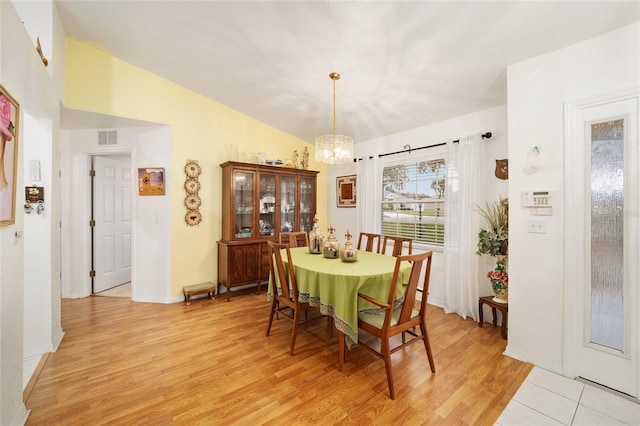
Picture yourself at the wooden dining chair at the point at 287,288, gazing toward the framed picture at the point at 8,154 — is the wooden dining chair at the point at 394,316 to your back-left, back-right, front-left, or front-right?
back-left

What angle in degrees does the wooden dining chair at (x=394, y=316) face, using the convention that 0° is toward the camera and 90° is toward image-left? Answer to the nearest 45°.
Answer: approximately 135°

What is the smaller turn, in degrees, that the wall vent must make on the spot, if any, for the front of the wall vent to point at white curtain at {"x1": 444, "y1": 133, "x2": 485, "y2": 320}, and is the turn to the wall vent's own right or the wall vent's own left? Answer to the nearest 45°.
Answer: approximately 45° to the wall vent's own left

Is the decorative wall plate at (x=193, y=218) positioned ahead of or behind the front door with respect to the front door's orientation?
ahead

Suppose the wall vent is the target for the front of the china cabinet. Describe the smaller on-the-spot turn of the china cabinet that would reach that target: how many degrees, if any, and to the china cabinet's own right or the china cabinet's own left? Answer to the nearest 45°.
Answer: approximately 135° to the china cabinet's own right

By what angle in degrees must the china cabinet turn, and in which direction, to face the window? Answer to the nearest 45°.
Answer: approximately 45° to its left

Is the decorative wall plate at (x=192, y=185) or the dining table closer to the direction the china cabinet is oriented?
the dining table

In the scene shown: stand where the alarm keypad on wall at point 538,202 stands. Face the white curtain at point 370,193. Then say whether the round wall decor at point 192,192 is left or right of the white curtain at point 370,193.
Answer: left

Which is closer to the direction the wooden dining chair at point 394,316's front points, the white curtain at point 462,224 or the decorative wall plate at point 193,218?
the decorative wall plate

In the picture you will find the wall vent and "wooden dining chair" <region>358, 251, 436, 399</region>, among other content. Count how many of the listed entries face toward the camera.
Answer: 1

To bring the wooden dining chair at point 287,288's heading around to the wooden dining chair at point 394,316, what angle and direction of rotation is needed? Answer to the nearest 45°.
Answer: approximately 90° to its right
